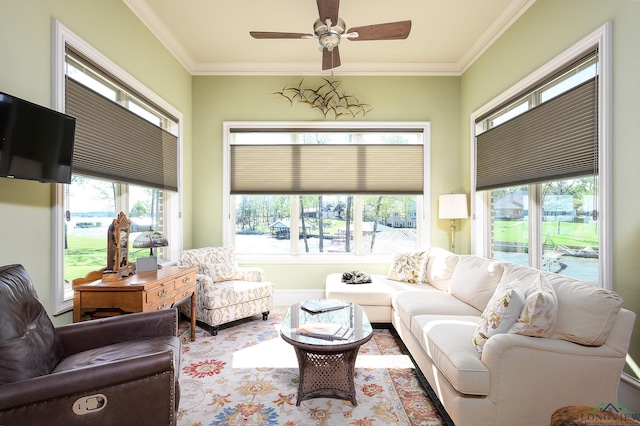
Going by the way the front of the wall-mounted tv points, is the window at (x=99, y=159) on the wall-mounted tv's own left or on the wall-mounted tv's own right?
on the wall-mounted tv's own left

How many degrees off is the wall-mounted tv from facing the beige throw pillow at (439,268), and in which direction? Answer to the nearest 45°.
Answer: approximately 45° to its left

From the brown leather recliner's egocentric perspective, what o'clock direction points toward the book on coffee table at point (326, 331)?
The book on coffee table is roughly at 12 o'clock from the brown leather recliner.

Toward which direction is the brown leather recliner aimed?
to the viewer's right

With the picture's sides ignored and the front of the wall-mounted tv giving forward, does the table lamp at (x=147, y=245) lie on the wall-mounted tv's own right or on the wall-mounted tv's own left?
on the wall-mounted tv's own left

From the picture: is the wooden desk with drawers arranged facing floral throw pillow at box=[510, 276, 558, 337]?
yes

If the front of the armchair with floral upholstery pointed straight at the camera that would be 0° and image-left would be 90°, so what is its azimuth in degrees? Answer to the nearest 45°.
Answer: approximately 315°

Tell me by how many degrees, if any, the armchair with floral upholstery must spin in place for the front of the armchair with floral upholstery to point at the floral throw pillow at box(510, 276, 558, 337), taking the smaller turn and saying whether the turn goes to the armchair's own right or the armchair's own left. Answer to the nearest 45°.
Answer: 0° — it already faces it
